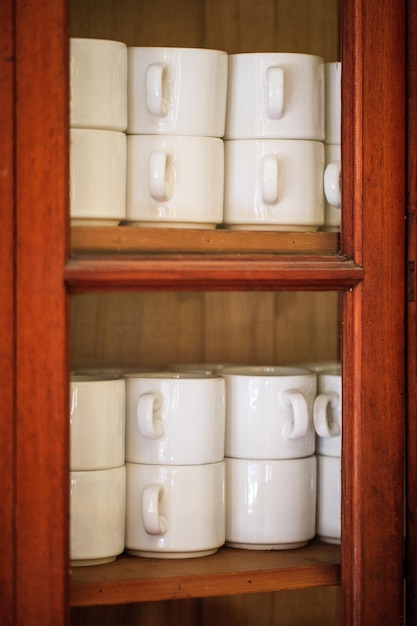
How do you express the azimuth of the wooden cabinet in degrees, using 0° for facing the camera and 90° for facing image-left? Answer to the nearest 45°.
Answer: approximately 0°
